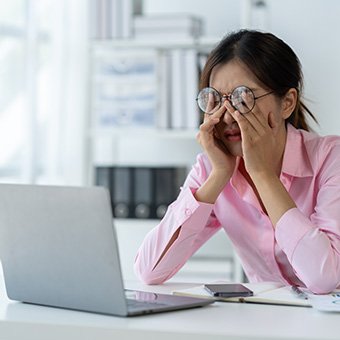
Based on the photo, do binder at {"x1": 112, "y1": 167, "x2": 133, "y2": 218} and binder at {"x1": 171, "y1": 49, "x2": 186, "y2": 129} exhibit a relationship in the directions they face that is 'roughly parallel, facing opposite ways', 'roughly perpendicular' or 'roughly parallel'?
roughly parallel

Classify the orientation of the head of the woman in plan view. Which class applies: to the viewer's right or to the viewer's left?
to the viewer's left

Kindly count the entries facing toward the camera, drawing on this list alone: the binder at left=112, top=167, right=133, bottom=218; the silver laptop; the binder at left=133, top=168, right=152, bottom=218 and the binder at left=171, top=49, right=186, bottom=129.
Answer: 3

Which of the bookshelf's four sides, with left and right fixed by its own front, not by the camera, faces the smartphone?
front

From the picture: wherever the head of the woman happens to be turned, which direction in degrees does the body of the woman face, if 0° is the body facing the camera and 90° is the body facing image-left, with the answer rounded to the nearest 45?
approximately 45°

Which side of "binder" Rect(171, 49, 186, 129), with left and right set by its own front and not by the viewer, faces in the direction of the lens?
front

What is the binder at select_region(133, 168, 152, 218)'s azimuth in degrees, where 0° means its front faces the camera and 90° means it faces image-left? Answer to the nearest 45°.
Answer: approximately 0°

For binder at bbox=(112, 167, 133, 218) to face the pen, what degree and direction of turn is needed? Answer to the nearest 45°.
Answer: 0° — it already faces it

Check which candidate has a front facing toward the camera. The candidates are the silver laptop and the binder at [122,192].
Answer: the binder

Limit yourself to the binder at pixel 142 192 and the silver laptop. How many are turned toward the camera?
1

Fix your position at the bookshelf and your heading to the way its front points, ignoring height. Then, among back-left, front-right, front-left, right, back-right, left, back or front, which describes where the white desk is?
front

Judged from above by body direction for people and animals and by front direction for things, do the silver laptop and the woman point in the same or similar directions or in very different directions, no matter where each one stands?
very different directions

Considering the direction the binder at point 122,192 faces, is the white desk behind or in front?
in front

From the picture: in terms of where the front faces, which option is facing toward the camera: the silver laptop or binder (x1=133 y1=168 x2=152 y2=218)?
the binder

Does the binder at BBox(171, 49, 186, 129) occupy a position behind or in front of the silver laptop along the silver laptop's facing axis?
in front
